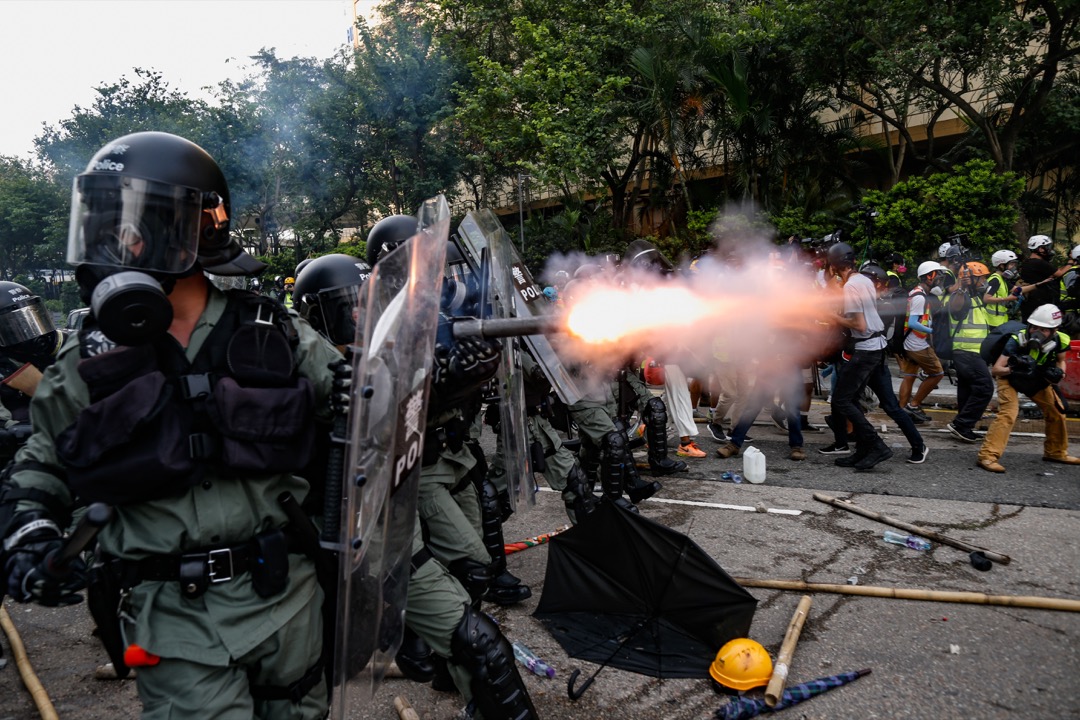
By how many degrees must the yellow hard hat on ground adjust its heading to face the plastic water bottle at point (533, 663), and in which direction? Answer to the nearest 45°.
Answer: approximately 45° to its right

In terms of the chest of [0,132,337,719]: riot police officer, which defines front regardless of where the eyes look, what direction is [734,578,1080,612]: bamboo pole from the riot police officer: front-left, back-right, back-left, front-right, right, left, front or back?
left

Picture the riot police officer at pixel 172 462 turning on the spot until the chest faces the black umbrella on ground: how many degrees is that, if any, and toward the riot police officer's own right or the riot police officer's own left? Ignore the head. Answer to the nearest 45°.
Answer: approximately 90° to the riot police officer's own left

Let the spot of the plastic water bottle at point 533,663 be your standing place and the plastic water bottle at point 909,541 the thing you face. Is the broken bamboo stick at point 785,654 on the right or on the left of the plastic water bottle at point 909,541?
right

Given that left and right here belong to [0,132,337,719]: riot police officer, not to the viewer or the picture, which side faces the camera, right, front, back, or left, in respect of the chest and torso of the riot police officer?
front

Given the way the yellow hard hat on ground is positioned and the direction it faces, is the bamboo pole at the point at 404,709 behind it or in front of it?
in front

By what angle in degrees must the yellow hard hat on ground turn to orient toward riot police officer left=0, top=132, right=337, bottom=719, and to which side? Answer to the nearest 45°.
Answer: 0° — it already faces them

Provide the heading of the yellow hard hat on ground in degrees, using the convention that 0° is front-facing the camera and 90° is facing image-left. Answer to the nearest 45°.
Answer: approximately 45°
